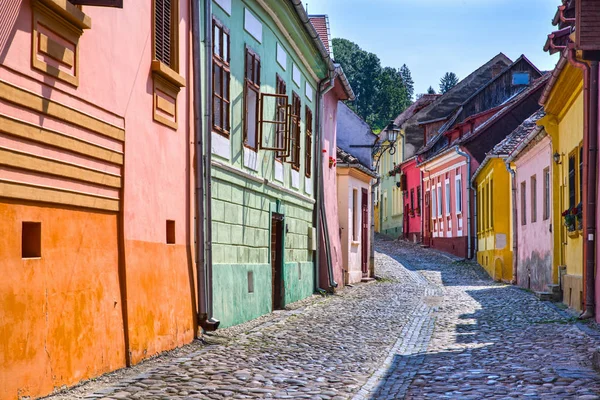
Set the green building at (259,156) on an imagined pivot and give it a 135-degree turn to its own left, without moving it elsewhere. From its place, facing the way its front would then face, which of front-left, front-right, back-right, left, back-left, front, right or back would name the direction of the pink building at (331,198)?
front

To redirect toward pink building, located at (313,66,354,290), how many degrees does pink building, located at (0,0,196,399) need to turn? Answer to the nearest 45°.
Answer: approximately 135° to its left

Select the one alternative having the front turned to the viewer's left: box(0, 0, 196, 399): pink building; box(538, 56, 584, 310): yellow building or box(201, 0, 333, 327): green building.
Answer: the yellow building

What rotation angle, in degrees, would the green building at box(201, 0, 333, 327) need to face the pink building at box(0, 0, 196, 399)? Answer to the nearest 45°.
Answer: approximately 45° to its right

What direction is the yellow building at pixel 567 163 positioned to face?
to the viewer's left

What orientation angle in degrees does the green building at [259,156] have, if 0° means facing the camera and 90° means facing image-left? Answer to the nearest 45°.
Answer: approximately 315°

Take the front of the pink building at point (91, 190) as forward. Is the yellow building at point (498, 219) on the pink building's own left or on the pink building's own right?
on the pink building's own left

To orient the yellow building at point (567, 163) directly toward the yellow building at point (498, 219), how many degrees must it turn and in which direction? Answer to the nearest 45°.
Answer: approximately 90° to its right

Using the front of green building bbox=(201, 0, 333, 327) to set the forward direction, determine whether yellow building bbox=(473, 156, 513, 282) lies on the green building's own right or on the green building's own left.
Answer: on the green building's own left

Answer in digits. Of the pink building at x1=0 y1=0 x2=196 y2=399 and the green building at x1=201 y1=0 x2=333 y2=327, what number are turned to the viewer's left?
0

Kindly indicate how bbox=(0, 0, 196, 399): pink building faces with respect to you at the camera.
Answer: facing the viewer and to the right of the viewer

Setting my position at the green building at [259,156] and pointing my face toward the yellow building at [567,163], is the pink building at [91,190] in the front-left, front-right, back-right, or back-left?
back-right
